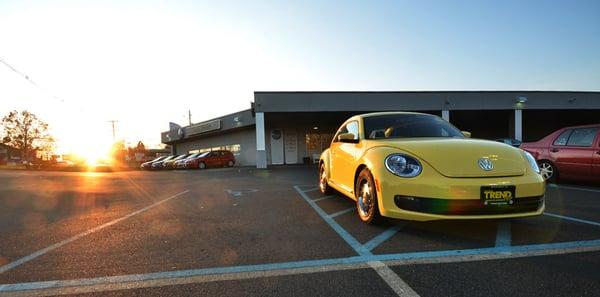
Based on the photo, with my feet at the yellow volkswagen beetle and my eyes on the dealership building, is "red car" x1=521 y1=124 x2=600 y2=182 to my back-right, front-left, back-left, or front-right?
front-right

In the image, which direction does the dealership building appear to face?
toward the camera

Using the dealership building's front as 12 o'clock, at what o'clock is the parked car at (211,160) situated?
The parked car is roughly at 3 o'clock from the dealership building.

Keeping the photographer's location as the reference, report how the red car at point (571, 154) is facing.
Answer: facing to the right of the viewer

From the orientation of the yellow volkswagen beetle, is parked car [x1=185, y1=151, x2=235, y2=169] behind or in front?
behind

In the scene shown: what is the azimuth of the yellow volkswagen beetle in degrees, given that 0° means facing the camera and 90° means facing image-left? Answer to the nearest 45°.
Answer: approximately 315°

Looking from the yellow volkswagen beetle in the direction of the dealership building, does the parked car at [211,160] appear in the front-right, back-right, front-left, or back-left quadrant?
front-left

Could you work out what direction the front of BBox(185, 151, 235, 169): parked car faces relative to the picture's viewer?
facing the viewer and to the left of the viewer

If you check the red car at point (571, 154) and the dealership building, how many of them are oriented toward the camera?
1

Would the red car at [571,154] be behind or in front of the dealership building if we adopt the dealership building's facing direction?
in front

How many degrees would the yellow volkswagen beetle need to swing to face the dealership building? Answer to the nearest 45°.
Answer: approximately 135° to its left

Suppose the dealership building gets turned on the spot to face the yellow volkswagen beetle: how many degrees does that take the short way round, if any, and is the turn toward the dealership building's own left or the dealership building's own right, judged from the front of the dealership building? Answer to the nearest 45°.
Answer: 0° — it already faces it
